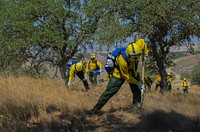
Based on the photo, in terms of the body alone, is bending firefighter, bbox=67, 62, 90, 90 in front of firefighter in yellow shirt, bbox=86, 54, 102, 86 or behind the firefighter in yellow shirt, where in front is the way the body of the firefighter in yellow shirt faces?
in front
